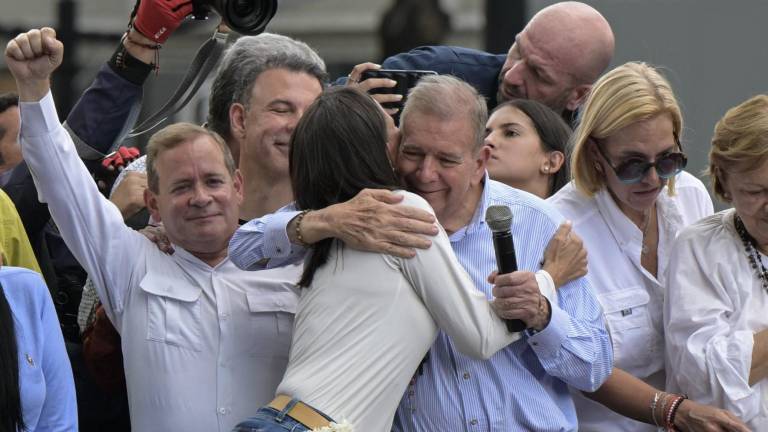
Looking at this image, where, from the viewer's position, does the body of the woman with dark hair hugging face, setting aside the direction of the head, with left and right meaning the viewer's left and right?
facing away from the viewer and to the right of the viewer

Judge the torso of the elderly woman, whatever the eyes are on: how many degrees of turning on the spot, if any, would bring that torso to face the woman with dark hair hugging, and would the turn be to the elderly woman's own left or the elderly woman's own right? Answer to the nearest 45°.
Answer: approximately 90° to the elderly woman's own right

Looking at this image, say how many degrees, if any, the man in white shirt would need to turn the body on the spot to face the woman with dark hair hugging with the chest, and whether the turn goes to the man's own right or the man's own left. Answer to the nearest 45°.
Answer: approximately 45° to the man's own left

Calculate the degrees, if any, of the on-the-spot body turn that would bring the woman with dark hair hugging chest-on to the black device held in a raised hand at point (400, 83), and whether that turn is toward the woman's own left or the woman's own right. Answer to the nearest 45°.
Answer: approximately 45° to the woman's own left

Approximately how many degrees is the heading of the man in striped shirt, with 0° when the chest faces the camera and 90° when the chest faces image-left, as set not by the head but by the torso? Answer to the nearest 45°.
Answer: approximately 45°

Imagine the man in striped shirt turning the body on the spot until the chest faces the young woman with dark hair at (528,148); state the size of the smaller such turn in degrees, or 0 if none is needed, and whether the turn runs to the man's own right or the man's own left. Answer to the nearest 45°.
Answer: approximately 135° to the man's own right

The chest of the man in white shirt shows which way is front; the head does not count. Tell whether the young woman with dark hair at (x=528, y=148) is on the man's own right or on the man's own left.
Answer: on the man's own left

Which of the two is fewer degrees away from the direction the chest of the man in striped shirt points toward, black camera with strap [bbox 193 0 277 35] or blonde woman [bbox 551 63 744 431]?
the black camera with strap

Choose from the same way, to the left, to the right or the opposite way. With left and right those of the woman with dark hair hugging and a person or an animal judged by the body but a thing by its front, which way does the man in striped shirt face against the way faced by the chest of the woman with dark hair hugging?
the opposite way

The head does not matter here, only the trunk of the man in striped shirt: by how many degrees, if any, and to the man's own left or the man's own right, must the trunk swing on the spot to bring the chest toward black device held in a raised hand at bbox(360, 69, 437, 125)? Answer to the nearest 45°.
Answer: approximately 135° to the man's own right

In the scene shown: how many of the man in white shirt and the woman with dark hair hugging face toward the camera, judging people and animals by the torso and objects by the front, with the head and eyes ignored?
1

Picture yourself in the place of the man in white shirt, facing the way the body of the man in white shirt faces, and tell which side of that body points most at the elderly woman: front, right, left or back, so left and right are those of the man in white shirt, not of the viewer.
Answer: left

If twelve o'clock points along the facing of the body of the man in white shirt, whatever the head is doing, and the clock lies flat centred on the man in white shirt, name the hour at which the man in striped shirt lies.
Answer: The man in striped shirt is roughly at 10 o'clock from the man in white shirt.
